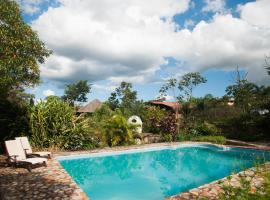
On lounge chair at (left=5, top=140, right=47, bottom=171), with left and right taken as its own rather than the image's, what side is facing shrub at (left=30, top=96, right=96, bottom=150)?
left

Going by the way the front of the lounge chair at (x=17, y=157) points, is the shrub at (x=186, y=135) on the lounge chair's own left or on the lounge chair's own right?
on the lounge chair's own left

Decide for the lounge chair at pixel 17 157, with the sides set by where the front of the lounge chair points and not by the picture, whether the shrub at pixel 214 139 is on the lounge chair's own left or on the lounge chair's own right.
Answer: on the lounge chair's own left

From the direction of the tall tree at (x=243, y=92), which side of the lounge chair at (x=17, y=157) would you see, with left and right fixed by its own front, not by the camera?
left

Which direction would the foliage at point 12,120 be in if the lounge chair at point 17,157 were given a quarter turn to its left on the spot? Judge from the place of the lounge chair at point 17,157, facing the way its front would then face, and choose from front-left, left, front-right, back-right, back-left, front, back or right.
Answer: front-left

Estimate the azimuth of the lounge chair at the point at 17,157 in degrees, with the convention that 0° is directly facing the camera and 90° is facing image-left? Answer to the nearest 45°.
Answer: approximately 315°

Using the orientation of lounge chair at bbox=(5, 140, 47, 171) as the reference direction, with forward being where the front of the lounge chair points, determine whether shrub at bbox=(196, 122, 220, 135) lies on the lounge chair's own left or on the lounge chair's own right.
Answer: on the lounge chair's own left
